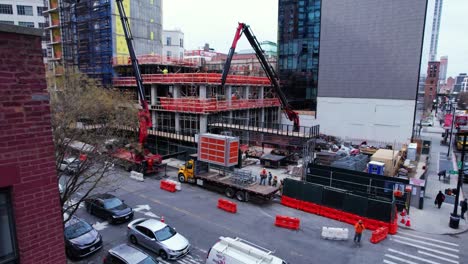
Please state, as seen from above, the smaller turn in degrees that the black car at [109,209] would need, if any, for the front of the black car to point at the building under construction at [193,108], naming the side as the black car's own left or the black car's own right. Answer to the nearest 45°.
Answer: approximately 90° to the black car's own left

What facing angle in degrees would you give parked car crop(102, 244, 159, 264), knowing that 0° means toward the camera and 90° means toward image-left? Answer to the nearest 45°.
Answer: approximately 315°

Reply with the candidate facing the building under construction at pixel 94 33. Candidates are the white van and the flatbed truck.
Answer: the flatbed truck

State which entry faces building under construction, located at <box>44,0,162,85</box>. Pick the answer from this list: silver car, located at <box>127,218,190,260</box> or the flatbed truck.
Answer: the flatbed truck

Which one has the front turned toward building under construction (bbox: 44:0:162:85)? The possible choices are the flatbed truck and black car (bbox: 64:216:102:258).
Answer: the flatbed truck

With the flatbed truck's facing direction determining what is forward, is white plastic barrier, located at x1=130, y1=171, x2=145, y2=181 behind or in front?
in front

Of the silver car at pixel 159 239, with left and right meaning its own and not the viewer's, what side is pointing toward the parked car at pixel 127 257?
right

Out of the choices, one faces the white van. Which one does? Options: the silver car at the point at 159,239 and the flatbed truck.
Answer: the silver car

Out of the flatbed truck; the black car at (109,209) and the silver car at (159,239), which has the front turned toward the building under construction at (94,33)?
the flatbed truck
